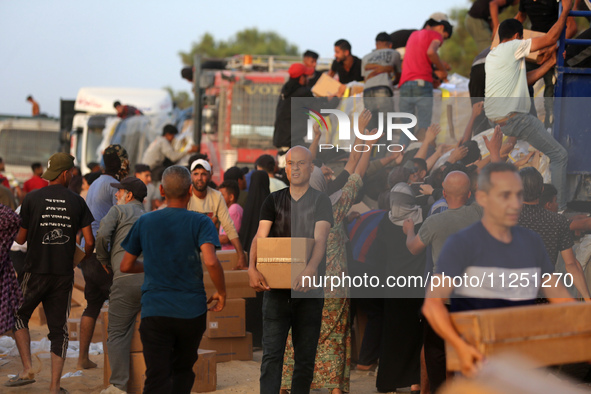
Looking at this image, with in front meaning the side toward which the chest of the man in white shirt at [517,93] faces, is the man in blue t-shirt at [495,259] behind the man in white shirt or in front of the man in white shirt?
behind

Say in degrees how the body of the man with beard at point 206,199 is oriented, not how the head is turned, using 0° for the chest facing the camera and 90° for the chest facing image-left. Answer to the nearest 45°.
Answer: approximately 0°

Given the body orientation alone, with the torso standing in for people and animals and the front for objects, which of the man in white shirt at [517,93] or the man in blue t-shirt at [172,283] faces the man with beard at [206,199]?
the man in blue t-shirt

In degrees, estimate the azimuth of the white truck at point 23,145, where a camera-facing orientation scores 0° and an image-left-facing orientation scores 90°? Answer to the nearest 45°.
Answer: approximately 0°

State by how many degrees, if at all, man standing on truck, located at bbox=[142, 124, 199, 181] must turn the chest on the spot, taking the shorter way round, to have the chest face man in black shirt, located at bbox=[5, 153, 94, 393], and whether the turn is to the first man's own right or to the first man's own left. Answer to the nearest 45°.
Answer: approximately 90° to the first man's own right

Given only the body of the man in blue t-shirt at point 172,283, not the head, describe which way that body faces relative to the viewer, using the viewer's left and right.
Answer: facing away from the viewer

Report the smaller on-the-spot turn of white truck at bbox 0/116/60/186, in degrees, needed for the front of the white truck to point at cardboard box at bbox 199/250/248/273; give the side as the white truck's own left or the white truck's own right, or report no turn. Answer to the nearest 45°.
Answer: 0° — it already faces it

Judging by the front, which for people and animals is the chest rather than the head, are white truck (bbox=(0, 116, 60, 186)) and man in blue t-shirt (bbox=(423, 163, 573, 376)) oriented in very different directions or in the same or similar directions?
same or similar directions

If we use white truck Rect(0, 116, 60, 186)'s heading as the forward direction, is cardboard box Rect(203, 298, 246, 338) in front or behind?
in front

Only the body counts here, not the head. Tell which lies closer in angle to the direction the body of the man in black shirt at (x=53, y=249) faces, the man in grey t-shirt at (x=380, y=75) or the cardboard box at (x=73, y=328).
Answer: the cardboard box

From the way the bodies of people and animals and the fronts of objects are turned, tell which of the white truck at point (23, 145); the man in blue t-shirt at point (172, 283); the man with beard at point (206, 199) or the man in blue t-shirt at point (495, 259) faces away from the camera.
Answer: the man in blue t-shirt at point (172, 283)
